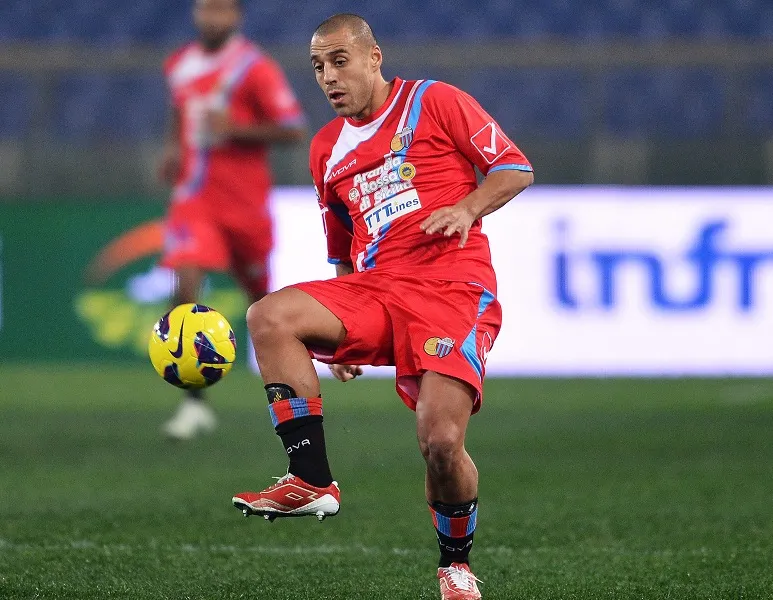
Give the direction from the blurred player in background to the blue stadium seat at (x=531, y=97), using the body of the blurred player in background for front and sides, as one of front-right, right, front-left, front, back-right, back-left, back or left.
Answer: back

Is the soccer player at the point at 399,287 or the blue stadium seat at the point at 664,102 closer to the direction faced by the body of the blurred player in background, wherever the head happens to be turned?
the soccer player

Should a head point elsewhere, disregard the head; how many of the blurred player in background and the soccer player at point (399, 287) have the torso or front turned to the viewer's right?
0

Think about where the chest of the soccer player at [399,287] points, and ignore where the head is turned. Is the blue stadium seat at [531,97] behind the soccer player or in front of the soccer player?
behind

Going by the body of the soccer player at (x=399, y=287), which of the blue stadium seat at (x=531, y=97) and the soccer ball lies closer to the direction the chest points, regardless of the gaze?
the soccer ball

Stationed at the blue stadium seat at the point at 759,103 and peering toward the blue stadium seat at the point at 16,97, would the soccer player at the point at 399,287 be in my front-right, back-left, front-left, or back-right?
front-left

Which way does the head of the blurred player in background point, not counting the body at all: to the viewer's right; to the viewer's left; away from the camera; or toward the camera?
toward the camera

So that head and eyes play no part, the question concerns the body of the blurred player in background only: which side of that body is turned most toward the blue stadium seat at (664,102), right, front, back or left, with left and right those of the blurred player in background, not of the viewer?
back

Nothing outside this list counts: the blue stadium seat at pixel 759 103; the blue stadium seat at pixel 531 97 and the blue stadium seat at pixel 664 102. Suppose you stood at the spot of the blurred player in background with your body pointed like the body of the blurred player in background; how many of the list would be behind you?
3

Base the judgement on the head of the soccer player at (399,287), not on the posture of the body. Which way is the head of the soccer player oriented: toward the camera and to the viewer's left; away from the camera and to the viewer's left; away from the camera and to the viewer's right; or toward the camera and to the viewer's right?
toward the camera and to the viewer's left

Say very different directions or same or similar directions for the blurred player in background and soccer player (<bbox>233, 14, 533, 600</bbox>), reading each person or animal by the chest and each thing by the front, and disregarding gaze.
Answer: same or similar directions

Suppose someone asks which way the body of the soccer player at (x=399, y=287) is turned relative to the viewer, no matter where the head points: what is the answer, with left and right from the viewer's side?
facing the viewer and to the left of the viewer

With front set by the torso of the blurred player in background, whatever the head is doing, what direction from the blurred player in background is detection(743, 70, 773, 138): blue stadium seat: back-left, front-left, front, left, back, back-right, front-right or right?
back

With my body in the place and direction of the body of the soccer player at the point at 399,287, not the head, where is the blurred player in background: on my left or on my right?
on my right

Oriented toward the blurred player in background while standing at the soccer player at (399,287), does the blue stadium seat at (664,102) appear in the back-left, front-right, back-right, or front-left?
front-right

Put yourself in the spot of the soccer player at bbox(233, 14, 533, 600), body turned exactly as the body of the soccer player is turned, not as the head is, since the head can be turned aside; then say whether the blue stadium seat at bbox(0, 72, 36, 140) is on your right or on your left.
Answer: on your right
